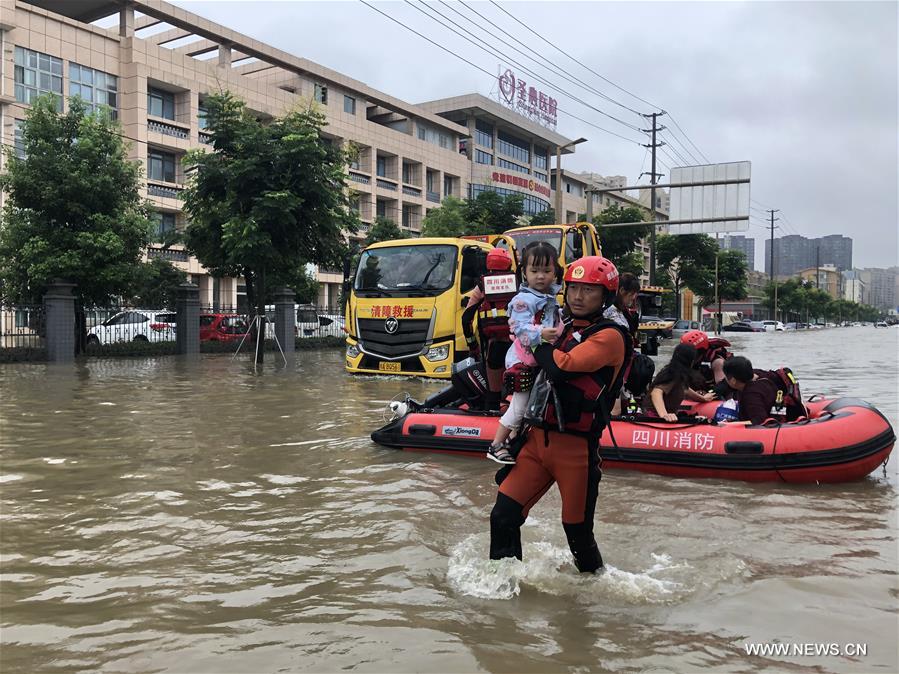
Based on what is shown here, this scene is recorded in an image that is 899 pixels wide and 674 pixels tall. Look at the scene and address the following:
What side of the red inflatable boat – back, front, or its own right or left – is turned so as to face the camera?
right

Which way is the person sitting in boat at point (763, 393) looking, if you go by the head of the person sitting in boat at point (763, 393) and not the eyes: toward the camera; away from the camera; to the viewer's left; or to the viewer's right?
to the viewer's left

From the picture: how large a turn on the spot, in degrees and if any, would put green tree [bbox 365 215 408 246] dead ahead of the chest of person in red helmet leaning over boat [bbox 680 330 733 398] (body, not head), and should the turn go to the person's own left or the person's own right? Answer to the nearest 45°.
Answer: approximately 90° to the person's own right

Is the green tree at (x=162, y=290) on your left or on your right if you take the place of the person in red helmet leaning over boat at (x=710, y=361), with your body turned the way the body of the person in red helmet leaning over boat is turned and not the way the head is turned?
on your right

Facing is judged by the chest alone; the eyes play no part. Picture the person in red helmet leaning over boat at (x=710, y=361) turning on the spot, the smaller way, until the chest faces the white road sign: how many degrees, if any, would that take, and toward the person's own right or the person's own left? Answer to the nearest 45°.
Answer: approximately 135° to the person's own right

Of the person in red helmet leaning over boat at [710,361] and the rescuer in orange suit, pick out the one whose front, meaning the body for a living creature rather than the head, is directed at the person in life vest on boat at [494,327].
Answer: the person in red helmet leaning over boat at [710,361]

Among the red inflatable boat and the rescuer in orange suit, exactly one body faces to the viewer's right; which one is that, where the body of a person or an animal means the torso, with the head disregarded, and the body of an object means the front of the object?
the red inflatable boat

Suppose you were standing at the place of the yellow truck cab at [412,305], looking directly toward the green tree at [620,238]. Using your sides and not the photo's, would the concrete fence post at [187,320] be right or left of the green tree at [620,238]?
left

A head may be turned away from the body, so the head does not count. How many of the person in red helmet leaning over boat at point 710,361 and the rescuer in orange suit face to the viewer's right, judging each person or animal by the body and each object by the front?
0
